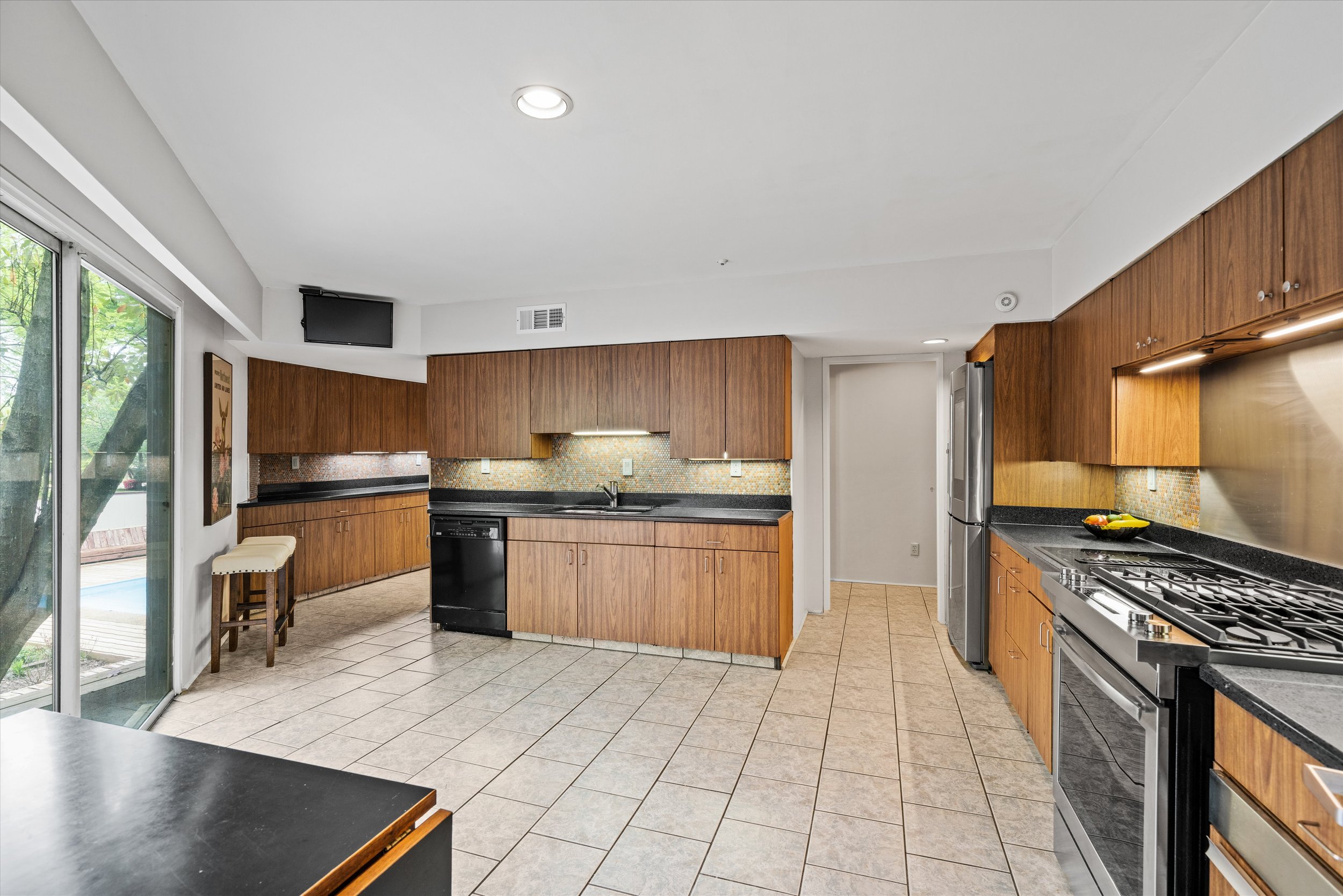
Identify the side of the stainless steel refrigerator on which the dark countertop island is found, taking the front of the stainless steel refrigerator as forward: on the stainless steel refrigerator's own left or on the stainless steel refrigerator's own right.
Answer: on the stainless steel refrigerator's own left

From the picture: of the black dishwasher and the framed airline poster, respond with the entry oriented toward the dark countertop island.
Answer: the black dishwasher

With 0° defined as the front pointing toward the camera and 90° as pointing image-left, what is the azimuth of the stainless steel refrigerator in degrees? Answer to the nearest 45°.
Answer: approximately 90°

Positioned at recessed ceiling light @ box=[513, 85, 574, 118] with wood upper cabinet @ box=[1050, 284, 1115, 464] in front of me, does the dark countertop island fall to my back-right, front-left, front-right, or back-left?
back-right

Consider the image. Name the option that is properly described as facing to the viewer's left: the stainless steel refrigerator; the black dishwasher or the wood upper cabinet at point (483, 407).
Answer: the stainless steel refrigerator

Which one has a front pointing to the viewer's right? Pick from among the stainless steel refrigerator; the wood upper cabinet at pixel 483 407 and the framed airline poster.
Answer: the framed airline poster

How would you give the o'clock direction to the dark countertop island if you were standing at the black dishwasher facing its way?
The dark countertop island is roughly at 12 o'clock from the black dishwasher.

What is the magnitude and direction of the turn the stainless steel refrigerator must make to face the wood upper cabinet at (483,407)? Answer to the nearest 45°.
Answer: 0° — it already faces it

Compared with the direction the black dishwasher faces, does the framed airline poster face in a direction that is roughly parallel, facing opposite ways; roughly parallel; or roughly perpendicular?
roughly perpendicular

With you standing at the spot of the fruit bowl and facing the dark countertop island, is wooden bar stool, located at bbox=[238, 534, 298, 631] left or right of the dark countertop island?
right

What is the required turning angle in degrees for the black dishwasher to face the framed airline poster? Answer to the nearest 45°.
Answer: approximately 90° to its right

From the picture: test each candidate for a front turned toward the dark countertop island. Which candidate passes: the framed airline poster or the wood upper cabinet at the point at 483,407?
the wood upper cabinet

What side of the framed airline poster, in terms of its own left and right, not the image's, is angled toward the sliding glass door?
right

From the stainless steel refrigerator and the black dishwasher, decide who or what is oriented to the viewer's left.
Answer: the stainless steel refrigerator
